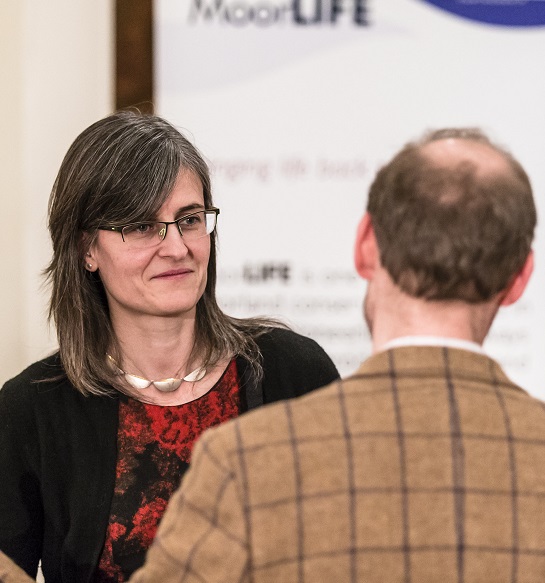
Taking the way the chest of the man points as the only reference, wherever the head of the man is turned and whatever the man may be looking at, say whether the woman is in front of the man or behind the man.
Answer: in front

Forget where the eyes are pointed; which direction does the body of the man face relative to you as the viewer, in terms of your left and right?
facing away from the viewer

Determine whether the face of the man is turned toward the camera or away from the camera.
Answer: away from the camera
